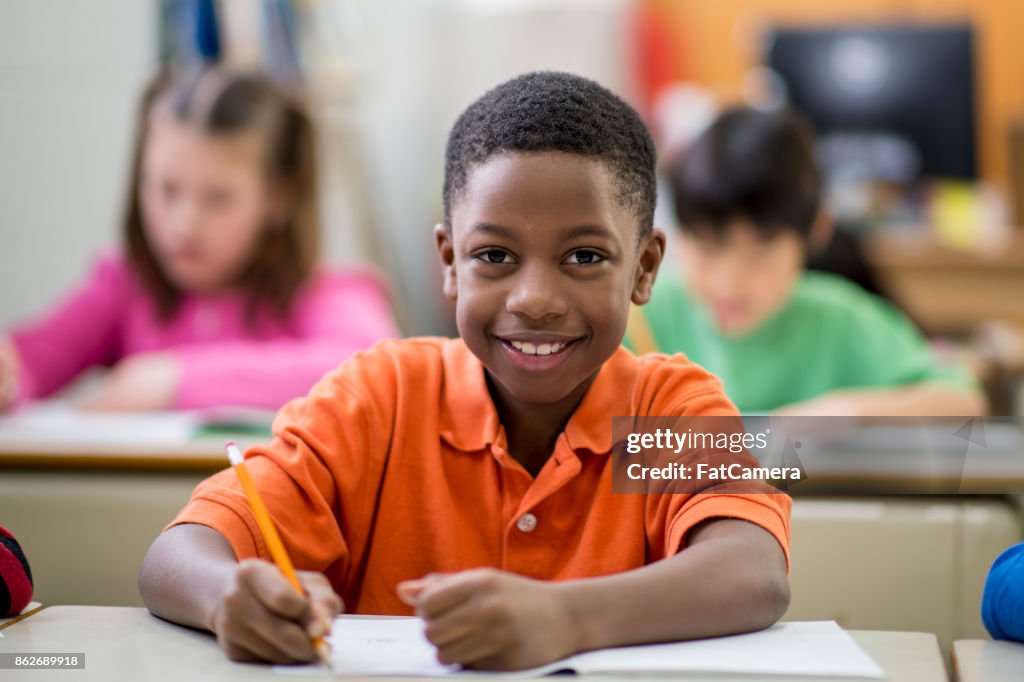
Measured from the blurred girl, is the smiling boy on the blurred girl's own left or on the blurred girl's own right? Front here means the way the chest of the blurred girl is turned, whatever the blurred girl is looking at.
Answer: on the blurred girl's own left

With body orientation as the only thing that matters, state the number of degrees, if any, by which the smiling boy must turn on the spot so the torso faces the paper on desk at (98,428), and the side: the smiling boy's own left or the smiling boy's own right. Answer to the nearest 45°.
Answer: approximately 135° to the smiling boy's own right

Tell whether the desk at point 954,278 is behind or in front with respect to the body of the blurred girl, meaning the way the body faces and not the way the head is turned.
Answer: behind

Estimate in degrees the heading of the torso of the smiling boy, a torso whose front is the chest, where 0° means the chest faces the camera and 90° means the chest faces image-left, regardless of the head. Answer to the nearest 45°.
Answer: approximately 0°

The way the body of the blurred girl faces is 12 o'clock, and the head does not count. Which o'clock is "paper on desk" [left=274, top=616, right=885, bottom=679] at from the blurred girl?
The paper on desk is roughly at 10 o'clock from the blurred girl.

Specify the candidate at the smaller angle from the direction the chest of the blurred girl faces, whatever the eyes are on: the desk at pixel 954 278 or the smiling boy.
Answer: the smiling boy

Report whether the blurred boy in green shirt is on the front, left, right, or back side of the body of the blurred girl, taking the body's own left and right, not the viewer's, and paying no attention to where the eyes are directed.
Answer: left

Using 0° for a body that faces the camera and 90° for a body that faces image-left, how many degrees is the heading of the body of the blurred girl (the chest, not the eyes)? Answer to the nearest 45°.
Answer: approximately 45°
